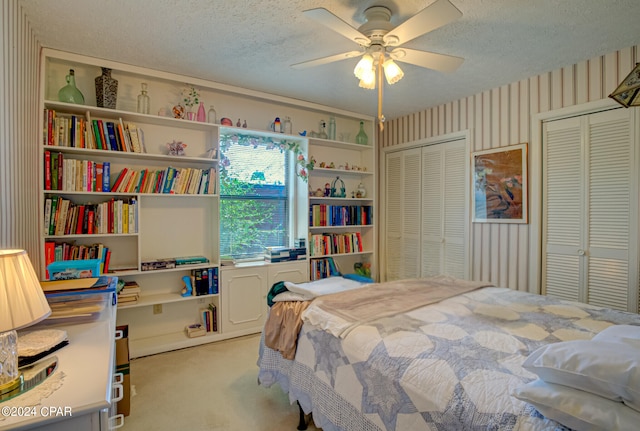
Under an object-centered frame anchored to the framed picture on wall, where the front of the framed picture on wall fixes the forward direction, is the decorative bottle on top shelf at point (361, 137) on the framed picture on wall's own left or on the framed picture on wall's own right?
on the framed picture on wall's own right

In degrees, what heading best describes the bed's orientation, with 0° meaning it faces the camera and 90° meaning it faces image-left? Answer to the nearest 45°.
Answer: approximately 135°

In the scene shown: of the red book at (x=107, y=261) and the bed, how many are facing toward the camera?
1

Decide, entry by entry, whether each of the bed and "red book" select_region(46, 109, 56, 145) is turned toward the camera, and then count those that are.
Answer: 1

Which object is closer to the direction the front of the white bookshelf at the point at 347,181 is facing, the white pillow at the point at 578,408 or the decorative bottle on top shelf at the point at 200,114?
the white pillow

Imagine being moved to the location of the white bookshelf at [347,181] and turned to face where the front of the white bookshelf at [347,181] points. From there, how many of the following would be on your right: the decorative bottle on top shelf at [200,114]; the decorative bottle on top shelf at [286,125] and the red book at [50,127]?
3

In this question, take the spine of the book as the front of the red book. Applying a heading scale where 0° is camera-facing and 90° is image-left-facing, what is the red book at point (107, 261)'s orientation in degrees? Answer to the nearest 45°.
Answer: approximately 0°

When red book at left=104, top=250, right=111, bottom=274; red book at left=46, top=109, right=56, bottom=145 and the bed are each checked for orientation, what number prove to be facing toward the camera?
2

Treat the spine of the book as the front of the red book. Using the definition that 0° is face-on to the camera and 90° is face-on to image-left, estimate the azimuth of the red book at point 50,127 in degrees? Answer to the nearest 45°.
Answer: approximately 0°

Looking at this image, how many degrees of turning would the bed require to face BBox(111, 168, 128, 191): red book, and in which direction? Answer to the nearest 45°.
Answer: approximately 45° to its left
